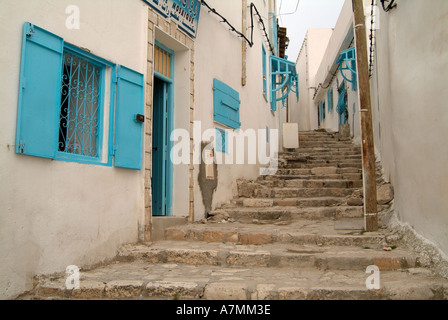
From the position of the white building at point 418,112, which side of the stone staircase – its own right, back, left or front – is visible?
left

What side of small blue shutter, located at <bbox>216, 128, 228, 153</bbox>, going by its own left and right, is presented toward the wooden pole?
front

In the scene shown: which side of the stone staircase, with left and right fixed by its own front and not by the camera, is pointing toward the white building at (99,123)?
right

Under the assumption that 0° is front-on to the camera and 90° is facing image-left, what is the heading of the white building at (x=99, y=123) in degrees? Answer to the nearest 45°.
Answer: approximately 315°

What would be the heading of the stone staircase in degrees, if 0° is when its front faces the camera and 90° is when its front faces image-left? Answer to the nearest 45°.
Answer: approximately 0°

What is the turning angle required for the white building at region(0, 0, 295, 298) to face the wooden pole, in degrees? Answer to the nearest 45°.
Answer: approximately 45° to its left
